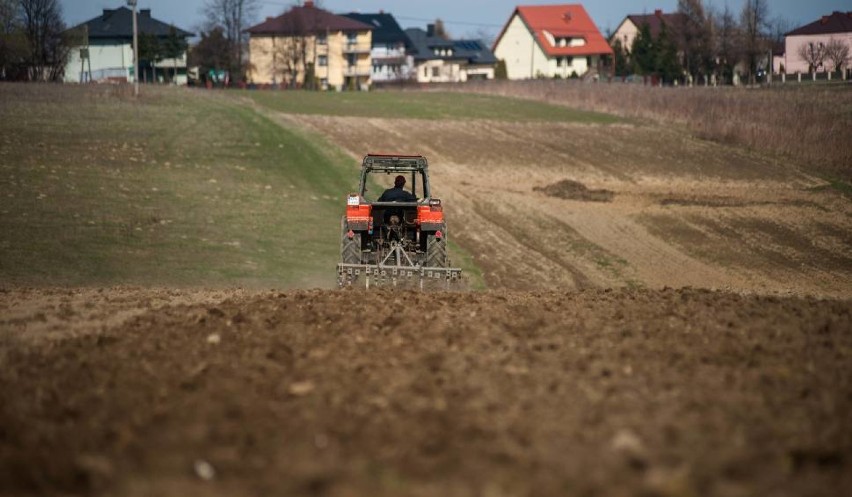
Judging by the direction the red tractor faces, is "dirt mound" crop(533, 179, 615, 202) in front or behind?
in front

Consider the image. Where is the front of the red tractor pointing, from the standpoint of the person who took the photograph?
facing away from the viewer

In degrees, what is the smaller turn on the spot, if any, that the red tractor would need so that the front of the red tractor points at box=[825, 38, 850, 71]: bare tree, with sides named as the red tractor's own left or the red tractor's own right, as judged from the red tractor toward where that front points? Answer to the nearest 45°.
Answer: approximately 45° to the red tractor's own right

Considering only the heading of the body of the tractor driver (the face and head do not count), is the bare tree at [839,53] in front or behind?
in front

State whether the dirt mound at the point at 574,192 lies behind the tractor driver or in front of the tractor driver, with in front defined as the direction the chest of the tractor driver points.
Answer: in front

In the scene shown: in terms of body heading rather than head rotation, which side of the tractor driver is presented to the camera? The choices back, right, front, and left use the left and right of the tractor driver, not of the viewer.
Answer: back
